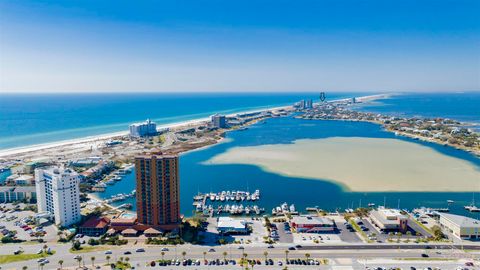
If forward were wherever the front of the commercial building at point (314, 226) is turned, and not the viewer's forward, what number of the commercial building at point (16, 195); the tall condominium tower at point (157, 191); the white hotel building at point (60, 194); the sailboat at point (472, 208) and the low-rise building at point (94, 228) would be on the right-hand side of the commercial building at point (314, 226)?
4

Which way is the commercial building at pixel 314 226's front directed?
toward the camera

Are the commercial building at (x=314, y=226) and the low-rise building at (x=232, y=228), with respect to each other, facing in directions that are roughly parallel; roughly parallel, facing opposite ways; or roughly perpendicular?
roughly parallel

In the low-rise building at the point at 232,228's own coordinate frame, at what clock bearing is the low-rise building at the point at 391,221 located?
the low-rise building at the point at 391,221 is roughly at 9 o'clock from the low-rise building at the point at 232,228.

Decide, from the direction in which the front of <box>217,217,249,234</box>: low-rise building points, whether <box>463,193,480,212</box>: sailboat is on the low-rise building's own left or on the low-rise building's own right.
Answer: on the low-rise building's own left

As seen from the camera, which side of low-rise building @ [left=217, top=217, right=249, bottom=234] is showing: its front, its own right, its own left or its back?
front

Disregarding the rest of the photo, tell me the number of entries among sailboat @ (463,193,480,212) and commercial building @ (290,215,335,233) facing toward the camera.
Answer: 1

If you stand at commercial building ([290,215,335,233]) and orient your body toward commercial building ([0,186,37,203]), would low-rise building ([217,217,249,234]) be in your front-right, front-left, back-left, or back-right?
front-left

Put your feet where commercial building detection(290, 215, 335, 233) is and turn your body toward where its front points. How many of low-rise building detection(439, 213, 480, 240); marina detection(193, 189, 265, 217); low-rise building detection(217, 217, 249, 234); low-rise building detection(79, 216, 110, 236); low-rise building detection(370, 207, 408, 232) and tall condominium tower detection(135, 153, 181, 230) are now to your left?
2

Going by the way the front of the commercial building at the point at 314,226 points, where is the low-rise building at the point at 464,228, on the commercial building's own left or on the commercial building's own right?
on the commercial building's own left

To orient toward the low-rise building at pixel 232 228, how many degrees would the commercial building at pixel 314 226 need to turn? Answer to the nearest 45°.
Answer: approximately 90° to its right

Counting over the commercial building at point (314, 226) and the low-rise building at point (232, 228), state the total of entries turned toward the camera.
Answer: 2

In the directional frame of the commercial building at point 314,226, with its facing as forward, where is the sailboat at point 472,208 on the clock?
The sailboat is roughly at 8 o'clock from the commercial building.
